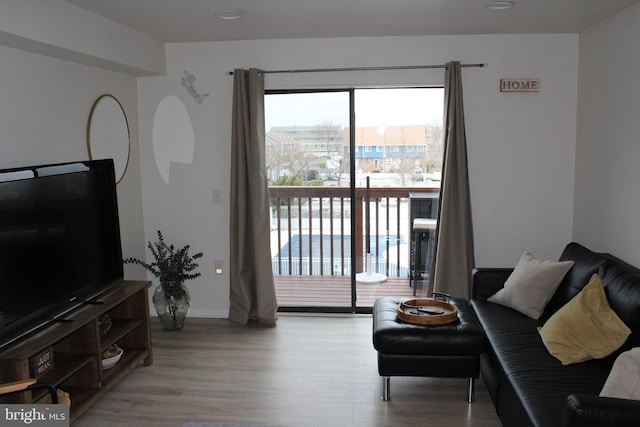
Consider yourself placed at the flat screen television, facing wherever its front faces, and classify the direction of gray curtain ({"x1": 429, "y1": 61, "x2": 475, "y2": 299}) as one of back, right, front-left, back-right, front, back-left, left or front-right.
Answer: front-left

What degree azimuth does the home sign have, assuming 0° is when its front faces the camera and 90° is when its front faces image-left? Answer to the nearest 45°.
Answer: approximately 0°

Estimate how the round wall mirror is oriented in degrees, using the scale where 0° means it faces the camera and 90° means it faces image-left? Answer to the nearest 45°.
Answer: approximately 315°

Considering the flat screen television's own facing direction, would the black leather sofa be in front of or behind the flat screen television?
in front

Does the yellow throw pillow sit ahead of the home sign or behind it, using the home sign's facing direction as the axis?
ahead

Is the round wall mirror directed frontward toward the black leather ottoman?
yes

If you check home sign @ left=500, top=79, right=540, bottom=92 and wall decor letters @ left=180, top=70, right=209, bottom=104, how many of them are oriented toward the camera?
2

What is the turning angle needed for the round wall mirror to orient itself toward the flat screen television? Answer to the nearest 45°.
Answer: approximately 45° to its right
